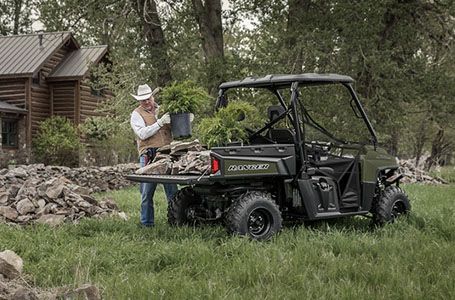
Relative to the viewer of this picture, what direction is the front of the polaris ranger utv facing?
facing away from the viewer and to the right of the viewer

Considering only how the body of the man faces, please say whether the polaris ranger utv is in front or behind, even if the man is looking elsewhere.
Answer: in front

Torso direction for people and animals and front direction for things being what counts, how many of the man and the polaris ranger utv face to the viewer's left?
0

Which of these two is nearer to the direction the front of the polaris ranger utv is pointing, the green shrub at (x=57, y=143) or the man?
the green shrub

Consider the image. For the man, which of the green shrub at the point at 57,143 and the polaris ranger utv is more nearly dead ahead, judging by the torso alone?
the polaris ranger utv

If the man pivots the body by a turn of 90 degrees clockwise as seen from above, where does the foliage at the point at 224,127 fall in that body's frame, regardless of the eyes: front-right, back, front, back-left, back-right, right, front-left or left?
left

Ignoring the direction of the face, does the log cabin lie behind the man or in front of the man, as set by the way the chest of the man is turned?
behind

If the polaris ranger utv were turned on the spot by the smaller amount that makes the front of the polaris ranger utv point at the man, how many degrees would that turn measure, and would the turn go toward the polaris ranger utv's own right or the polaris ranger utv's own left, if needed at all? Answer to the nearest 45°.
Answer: approximately 135° to the polaris ranger utv's own left

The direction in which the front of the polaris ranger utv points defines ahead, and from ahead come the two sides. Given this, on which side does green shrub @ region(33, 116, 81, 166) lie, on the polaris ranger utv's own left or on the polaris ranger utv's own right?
on the polaris ranger utv's own left

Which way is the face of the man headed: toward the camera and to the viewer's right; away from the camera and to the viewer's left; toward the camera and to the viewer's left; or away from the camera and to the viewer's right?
toward the camera and to the viewer's right
